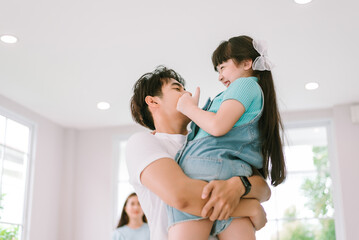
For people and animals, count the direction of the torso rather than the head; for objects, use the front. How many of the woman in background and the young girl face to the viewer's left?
1

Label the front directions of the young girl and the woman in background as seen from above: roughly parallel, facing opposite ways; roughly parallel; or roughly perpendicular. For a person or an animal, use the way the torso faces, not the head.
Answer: roughly perpendicular

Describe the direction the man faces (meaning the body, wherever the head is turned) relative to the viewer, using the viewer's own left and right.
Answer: facing to the right of the viewer

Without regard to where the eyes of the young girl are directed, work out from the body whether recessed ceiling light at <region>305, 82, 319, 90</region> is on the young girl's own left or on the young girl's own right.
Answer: on the young girl's own right

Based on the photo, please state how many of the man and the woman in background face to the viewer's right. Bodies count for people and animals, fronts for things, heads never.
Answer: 1

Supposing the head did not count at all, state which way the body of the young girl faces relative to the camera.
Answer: to the viewer's left

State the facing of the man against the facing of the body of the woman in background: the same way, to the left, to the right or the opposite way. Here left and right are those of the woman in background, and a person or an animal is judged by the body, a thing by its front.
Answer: to the left

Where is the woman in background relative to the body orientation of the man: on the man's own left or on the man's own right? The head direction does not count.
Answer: on the man's own left

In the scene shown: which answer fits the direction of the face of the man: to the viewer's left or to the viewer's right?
to the viewer's right
